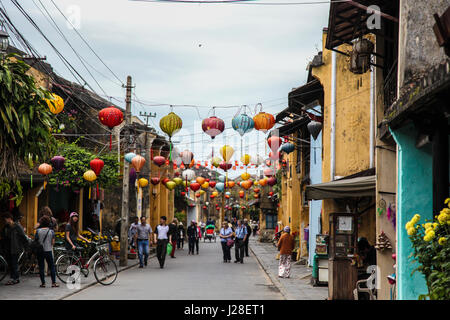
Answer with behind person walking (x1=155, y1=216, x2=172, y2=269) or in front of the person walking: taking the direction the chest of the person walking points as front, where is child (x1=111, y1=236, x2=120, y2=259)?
behind

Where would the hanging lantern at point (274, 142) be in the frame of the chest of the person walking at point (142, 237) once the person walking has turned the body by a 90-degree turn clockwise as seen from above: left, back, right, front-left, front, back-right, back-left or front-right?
back

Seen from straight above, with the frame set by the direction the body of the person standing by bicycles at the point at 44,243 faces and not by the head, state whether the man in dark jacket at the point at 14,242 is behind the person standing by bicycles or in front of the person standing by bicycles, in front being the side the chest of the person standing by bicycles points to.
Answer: in front

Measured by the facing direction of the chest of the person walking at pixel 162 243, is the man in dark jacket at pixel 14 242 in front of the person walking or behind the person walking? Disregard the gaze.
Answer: in front

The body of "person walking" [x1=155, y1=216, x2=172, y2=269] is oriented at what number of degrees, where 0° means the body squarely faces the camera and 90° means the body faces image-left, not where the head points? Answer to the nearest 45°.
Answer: approximately 0°
